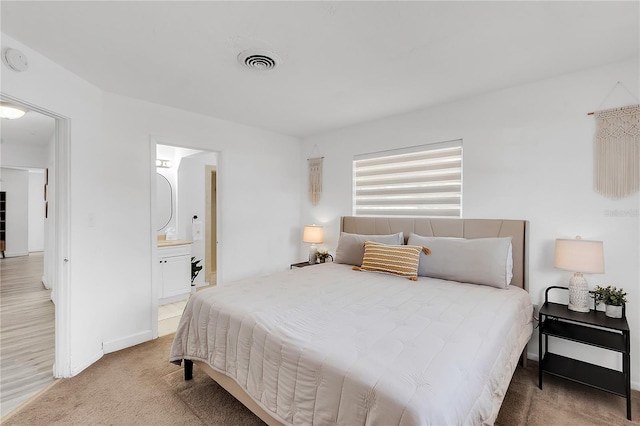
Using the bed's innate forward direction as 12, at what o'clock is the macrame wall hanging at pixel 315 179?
The macrame wall hanging is roughly at 4 o'clock from the bed.

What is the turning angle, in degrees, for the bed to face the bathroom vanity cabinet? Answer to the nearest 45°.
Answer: approximately 90° to its right

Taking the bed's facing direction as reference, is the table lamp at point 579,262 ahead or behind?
behind

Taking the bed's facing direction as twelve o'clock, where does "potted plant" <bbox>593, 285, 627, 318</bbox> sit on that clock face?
The potted plant is roughly at 7 o'clock from the bed.

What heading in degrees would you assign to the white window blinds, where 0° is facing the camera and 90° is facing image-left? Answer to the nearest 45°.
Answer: approximately 45°
